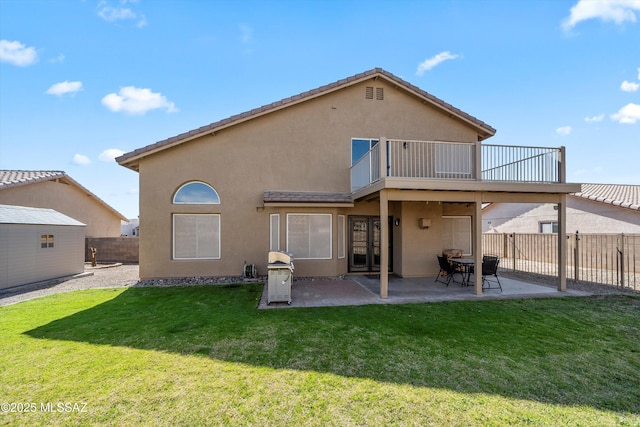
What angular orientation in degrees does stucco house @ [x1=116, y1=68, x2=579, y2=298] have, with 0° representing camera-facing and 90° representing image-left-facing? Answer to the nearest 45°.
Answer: approximately 180°

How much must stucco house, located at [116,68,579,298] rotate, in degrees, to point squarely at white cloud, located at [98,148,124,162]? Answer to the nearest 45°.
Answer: approximately 90° to its left

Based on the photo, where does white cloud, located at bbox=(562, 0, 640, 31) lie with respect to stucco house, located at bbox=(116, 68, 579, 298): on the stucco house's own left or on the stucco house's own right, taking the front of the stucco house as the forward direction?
on the stucco house's own right

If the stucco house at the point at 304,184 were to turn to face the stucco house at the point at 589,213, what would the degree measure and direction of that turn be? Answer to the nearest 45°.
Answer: approximately 45° to its right

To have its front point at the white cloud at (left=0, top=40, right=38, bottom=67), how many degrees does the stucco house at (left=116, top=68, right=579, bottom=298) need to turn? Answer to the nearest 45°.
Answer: approximately 90° to its left

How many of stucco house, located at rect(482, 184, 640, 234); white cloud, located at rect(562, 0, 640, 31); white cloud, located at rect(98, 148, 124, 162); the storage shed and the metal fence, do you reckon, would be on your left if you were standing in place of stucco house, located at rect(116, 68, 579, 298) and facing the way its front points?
2

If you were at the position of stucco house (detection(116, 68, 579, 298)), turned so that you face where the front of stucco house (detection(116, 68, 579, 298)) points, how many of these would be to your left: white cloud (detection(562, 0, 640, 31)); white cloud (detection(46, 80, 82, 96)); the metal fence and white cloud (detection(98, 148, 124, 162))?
2
